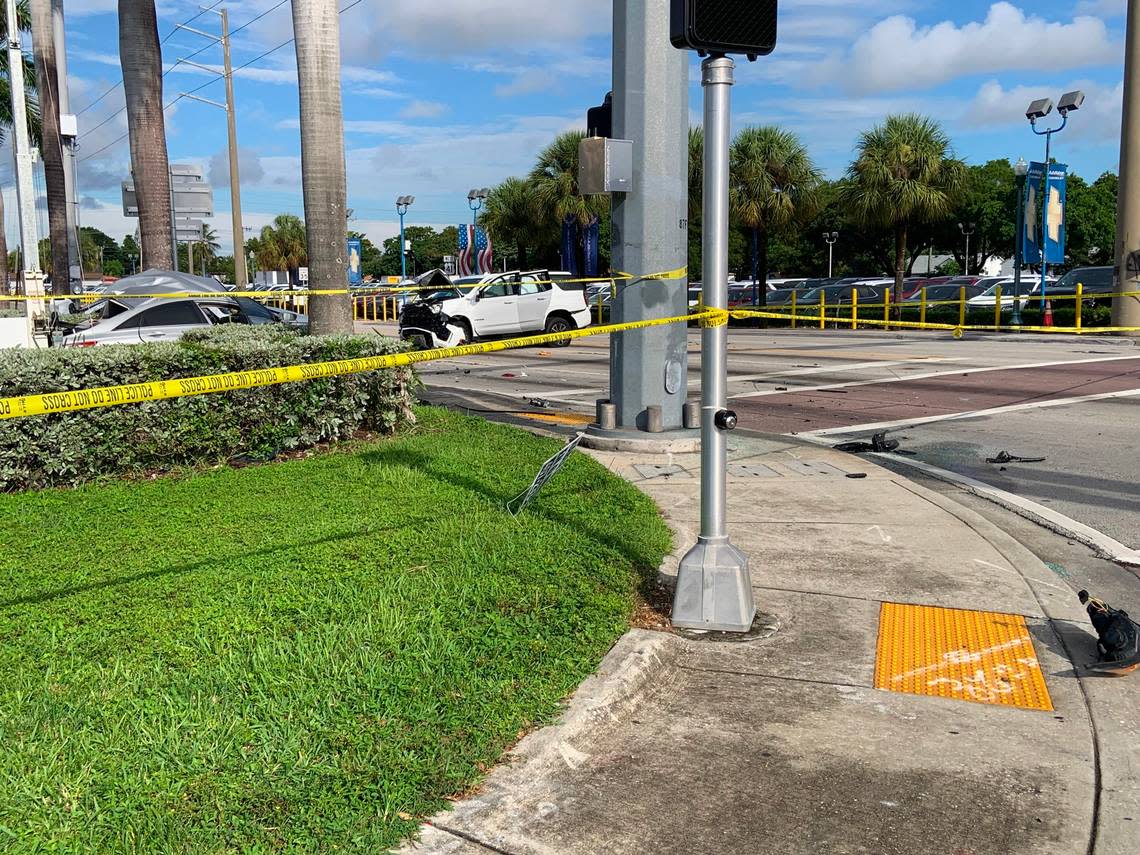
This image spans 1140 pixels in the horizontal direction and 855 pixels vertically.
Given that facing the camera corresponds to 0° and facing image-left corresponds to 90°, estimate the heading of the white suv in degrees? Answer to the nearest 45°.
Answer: approximately 45°

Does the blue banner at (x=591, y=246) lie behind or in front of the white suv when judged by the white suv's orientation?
behind

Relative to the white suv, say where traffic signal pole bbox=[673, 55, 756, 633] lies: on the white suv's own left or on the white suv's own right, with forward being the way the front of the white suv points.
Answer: on the white suv's own left

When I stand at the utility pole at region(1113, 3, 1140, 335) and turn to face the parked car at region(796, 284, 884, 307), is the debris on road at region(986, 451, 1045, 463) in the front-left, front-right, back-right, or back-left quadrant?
back-left

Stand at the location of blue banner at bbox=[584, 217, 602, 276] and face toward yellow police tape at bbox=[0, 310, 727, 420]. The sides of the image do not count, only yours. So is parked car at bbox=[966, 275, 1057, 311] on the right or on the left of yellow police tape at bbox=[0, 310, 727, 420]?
left

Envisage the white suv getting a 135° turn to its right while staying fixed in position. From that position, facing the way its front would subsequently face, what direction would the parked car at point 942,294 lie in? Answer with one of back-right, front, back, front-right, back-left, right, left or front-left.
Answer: front-right

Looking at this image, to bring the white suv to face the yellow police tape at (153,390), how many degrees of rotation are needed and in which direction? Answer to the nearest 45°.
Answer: approximately 45° to its left

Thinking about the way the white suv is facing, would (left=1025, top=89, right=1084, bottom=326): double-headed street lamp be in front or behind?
behind

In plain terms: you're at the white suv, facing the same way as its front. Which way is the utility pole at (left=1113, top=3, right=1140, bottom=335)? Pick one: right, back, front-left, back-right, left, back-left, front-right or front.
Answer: back-left

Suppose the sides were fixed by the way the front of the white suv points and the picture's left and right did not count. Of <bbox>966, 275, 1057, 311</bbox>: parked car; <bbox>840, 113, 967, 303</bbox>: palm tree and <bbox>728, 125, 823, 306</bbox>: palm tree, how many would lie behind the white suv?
3

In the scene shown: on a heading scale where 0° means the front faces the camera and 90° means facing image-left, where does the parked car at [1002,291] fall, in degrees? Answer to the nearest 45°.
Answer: approximately 45°

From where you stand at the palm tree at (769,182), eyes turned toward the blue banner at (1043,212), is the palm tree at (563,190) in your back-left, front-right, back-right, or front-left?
back-right
